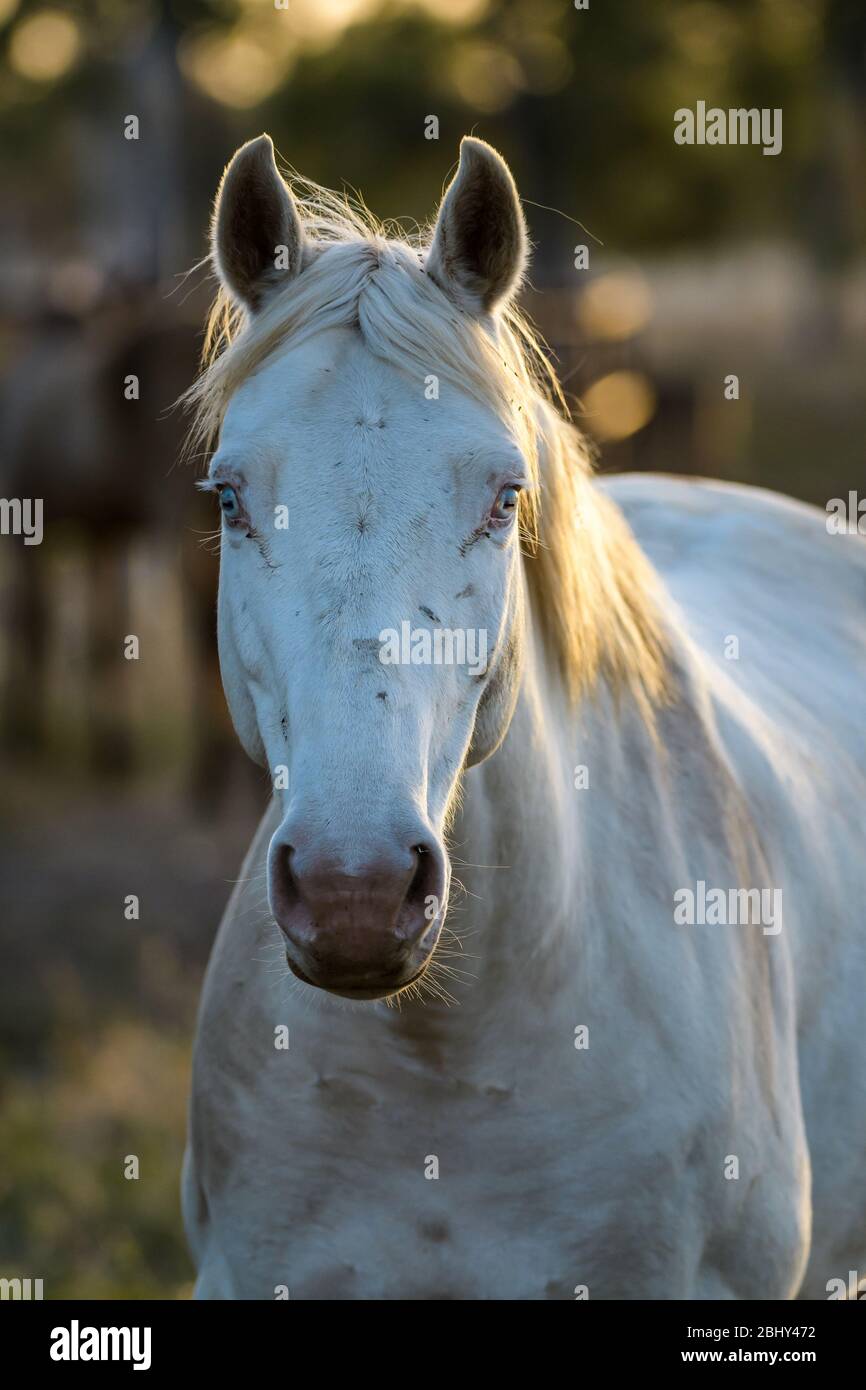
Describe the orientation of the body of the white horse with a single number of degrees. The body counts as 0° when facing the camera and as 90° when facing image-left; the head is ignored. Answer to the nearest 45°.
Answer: approximately 45°
